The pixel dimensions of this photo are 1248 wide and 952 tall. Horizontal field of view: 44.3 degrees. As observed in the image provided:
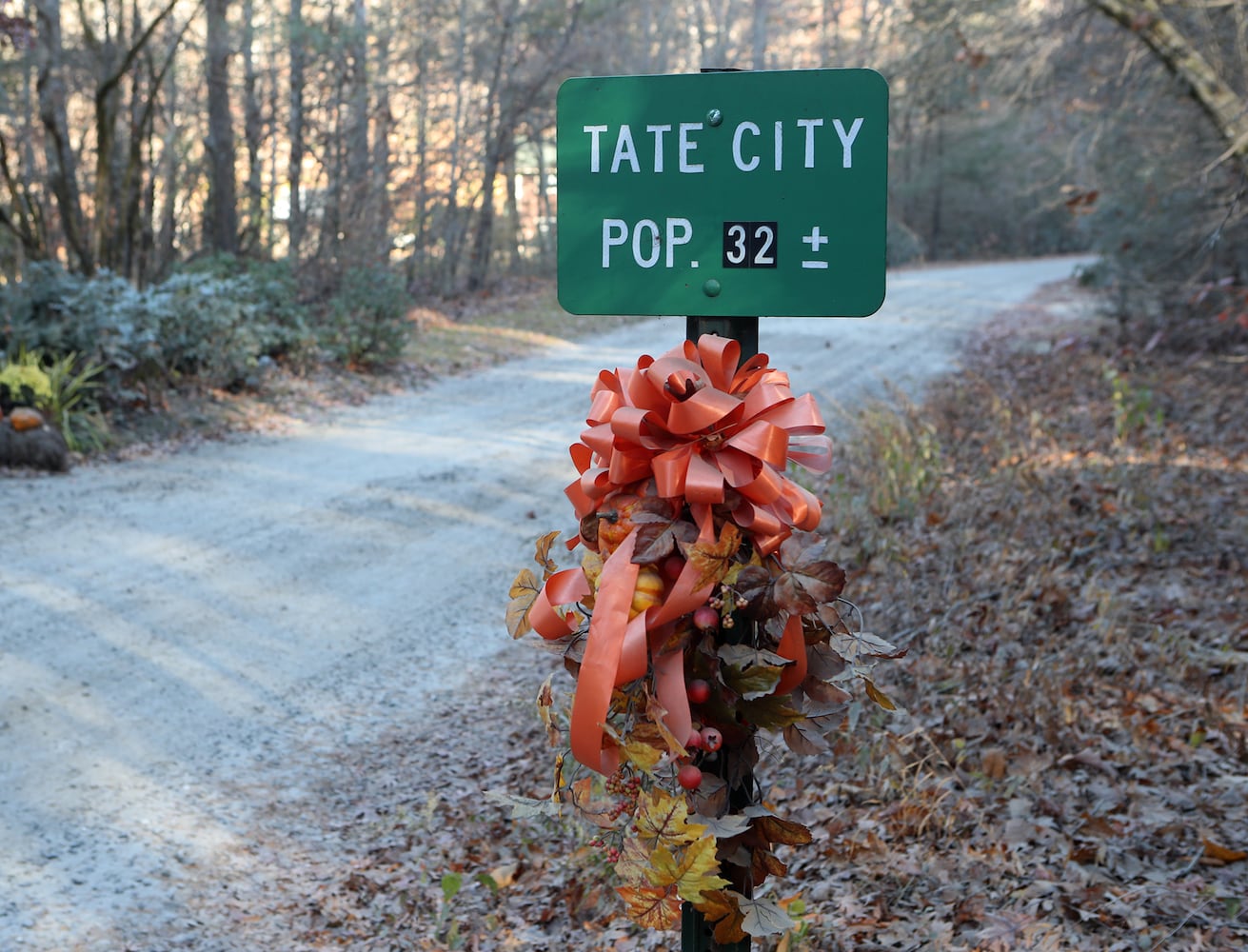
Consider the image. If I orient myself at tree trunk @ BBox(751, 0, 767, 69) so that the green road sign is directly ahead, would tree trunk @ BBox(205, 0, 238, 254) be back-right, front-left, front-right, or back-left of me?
front-right

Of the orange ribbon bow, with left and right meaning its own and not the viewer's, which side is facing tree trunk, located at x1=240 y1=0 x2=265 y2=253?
back

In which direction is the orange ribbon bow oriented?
toward the camera

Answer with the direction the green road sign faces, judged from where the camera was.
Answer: facing the viewer

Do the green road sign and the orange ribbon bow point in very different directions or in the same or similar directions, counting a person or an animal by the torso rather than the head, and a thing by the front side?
same or similar directions

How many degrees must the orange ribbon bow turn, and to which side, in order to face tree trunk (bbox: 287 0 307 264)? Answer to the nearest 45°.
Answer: approximately 180°

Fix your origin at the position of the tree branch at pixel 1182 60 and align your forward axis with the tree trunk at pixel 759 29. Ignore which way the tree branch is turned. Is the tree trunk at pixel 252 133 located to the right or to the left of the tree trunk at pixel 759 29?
left

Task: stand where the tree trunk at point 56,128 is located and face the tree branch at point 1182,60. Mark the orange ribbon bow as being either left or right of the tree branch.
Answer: right

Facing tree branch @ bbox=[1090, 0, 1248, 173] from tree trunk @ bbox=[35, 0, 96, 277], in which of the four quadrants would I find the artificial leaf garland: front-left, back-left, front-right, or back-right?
front-right

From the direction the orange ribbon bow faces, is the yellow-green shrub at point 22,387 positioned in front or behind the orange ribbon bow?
behind

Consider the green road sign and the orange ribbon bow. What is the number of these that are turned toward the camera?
2

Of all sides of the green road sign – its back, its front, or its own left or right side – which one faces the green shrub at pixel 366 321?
back

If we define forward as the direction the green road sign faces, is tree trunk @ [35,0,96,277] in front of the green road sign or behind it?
behind
